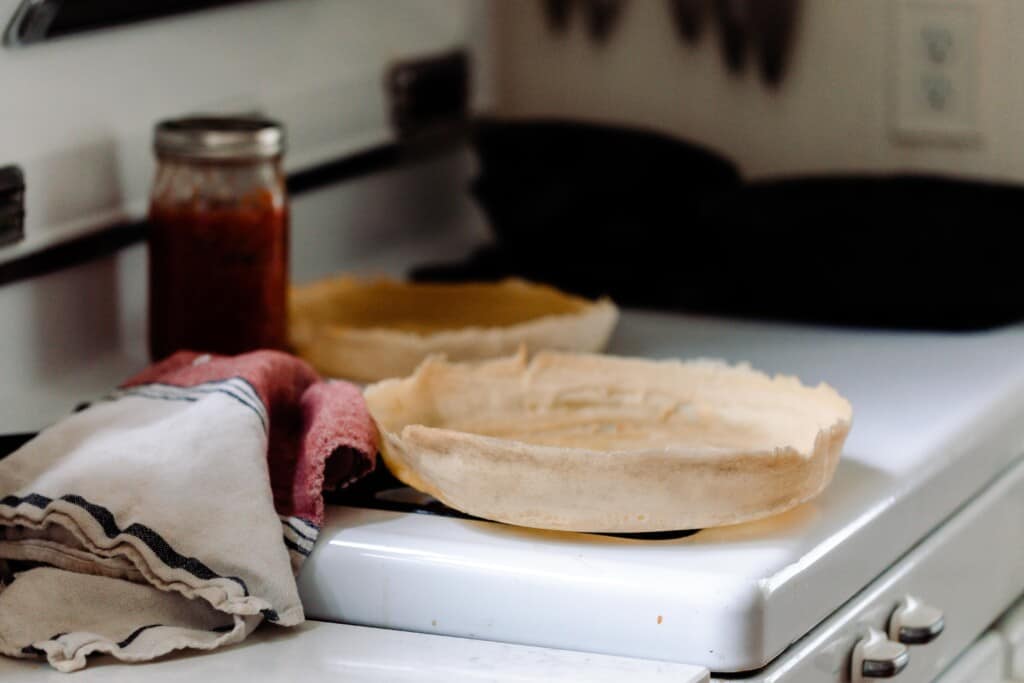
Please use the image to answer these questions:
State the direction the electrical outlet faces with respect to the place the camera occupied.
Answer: facing the viewer

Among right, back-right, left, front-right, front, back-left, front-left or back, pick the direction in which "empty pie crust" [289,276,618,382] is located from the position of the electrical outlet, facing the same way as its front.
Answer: front-right

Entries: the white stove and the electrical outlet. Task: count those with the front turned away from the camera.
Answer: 0

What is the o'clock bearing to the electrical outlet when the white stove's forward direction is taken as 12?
The electrical outlet is roughly at 8 o'clock from the white stove.

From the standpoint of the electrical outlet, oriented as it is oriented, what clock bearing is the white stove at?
The white stove is roughly at 12 o'clock from the electrical outlet.

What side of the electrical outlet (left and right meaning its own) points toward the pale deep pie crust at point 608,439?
front
